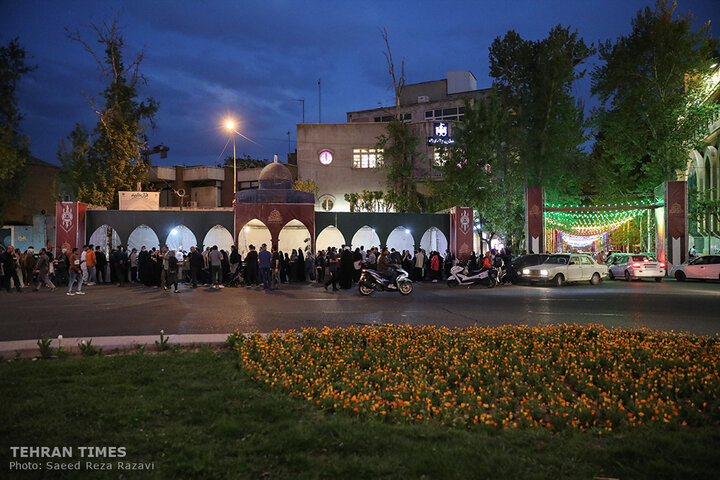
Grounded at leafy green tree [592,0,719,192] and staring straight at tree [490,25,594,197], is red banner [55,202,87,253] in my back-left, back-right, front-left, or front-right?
front-left

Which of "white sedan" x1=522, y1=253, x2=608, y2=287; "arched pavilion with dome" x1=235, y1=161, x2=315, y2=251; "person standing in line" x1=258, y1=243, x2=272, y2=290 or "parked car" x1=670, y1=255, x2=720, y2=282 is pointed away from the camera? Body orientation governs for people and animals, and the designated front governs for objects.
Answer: the person standing in line

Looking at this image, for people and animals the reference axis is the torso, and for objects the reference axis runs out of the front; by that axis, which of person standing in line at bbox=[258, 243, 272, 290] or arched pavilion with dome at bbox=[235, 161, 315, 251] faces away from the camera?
the person standing in line

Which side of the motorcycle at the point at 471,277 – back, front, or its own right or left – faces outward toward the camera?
left

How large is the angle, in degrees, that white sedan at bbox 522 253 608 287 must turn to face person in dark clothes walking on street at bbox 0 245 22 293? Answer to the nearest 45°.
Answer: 0° — it already faces them

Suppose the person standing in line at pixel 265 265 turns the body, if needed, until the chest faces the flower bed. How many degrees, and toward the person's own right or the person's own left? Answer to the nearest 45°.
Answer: approximately 180°

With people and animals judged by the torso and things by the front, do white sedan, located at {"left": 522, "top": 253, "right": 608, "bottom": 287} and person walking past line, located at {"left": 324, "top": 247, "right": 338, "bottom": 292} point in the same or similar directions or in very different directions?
very different directions

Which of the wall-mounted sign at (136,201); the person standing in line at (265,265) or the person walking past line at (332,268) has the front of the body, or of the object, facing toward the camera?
the wall-mounted sign

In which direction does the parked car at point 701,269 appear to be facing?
to the viewer's left

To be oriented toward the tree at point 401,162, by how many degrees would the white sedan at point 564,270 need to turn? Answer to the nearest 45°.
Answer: approximately 90° to its right

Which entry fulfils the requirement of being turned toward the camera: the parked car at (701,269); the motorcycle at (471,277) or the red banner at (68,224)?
the red banner

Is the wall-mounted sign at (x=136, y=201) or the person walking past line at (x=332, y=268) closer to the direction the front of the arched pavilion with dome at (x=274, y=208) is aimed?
the person walking past line

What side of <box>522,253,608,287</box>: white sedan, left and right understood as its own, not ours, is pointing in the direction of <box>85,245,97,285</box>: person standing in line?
front

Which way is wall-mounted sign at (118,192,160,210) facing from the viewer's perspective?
toward the camera

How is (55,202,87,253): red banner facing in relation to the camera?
toward the camera
